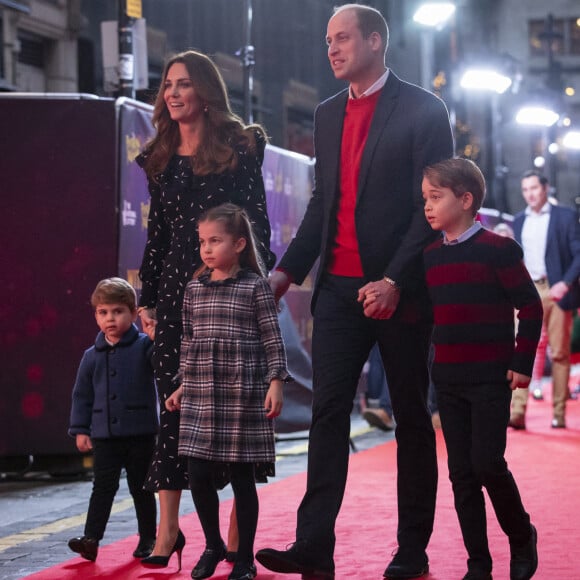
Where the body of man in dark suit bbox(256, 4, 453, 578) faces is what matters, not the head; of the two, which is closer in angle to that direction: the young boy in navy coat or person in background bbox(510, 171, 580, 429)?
the young boy in navy coat

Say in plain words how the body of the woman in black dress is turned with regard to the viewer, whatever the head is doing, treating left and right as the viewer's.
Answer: facing the viewer and to the left of the viewer

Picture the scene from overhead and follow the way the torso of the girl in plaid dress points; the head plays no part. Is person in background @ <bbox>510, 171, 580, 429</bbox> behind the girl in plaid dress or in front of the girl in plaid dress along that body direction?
behind

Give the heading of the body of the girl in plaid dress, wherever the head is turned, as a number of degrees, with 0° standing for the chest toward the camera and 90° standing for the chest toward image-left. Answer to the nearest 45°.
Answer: approximately 45°

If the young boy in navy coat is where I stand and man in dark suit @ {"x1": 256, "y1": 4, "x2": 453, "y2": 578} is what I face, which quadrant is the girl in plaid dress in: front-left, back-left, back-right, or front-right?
front-right

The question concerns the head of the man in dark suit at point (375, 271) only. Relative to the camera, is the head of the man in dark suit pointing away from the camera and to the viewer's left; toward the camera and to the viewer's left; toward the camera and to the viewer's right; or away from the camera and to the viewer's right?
toward the camera and to the viewer's left

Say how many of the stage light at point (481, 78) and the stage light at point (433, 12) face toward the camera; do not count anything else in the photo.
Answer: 2

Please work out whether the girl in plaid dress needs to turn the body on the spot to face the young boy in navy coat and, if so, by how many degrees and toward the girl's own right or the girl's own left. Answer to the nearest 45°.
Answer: approximately 90° to the girl's own right

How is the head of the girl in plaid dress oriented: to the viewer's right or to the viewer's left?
to the viewer's left

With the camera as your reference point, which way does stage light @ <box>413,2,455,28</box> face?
facing the viewer

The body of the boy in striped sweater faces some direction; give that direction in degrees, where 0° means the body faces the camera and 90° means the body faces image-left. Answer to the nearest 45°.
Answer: approximately 45°

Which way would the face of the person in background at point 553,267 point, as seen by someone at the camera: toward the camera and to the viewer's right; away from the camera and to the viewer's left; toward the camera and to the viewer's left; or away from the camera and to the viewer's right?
toward the camera and to the viewer's left
